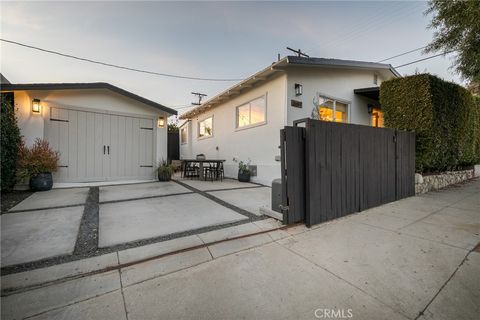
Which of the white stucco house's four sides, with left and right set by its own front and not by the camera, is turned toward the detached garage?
right

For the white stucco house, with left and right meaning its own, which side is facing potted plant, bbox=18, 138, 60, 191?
right

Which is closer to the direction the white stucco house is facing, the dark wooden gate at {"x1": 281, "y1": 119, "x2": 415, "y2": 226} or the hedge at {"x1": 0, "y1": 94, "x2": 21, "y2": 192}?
the dark wooden gate

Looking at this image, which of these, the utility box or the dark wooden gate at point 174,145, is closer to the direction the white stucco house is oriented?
the utility box

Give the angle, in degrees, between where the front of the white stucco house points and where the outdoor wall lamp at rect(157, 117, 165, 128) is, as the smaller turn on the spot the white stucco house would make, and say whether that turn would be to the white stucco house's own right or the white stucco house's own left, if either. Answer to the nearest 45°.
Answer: approximately 135° to the white stucco house's own right

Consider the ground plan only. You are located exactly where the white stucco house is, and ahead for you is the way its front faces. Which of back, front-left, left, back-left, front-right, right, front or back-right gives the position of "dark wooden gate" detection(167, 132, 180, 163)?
back

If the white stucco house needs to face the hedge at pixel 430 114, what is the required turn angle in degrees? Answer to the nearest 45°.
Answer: approximately 45° to its left

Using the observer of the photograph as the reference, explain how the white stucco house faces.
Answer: facing the viewer and to the right of the viewer

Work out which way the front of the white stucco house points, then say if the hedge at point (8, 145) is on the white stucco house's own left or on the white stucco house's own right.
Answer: on the white stucco house's own right

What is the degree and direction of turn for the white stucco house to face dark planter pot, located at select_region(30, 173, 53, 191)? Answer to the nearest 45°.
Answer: approximately 90° to its right

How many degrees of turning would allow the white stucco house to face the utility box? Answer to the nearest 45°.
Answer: approximately 45° to its right

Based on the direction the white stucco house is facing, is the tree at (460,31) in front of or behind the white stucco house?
in front
